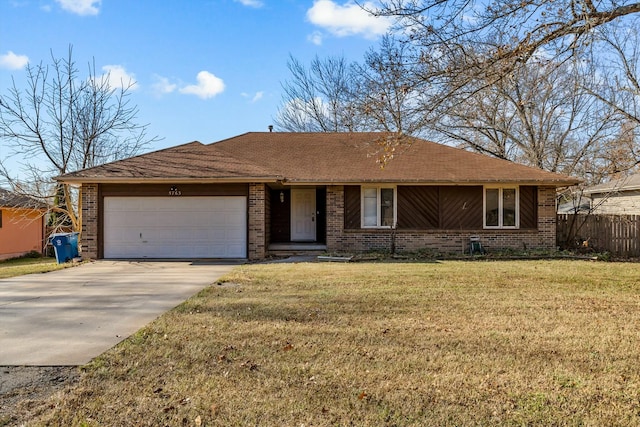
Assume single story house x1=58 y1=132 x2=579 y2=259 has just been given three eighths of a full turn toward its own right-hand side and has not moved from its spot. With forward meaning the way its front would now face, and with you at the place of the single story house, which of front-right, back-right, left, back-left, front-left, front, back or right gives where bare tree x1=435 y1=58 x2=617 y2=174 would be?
right

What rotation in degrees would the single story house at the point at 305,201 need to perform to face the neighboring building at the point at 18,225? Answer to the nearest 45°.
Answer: approximately 135° to its right

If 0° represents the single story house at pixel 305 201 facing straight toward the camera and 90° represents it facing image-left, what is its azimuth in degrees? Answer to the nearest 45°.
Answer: approximately 0°

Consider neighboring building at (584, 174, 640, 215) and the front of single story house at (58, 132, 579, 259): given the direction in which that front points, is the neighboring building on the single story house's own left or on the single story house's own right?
on the single story house's own left

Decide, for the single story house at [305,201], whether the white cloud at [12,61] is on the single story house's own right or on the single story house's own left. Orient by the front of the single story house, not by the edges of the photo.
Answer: on the single story house's own right

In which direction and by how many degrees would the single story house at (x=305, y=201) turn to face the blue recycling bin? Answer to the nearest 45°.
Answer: approximately 90° to its right

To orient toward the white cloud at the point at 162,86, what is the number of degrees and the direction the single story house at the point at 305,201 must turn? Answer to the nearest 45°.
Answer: approximately 135° to its right

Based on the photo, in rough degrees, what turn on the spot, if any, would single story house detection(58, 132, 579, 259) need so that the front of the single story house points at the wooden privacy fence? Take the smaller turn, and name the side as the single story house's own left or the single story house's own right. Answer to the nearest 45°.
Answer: approximately 90° to the single story house's own left
